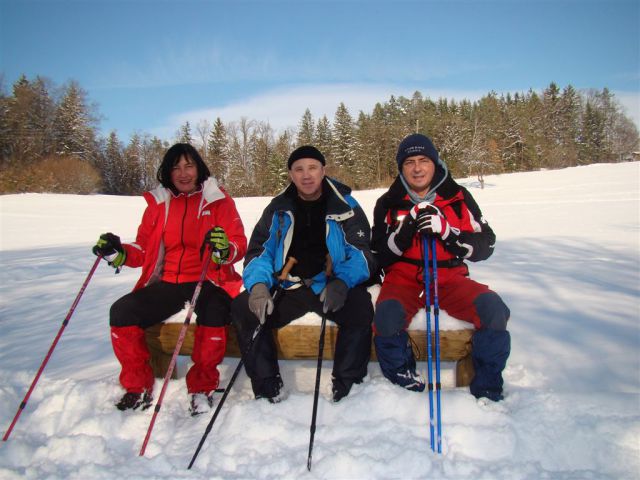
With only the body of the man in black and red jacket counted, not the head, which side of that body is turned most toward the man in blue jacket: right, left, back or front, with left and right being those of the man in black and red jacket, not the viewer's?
right

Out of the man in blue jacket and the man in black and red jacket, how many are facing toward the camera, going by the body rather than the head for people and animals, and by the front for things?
2

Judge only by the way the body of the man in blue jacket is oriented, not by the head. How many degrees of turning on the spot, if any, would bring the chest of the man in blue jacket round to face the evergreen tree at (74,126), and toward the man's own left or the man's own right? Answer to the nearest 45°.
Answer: approximately 135° to the man's own right

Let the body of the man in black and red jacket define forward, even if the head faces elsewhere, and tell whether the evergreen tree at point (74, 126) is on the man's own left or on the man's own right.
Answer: on the man's own right

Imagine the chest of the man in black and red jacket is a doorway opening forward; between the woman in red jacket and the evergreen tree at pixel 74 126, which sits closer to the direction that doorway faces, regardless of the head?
the woman in red jacket

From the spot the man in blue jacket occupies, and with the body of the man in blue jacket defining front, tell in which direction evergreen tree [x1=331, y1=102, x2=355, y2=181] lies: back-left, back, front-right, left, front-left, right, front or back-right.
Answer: back

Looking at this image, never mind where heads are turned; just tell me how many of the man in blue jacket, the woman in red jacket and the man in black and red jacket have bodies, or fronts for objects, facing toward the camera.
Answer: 3

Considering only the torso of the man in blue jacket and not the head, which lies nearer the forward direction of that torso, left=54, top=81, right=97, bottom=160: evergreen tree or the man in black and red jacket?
the man in black and red jacket
